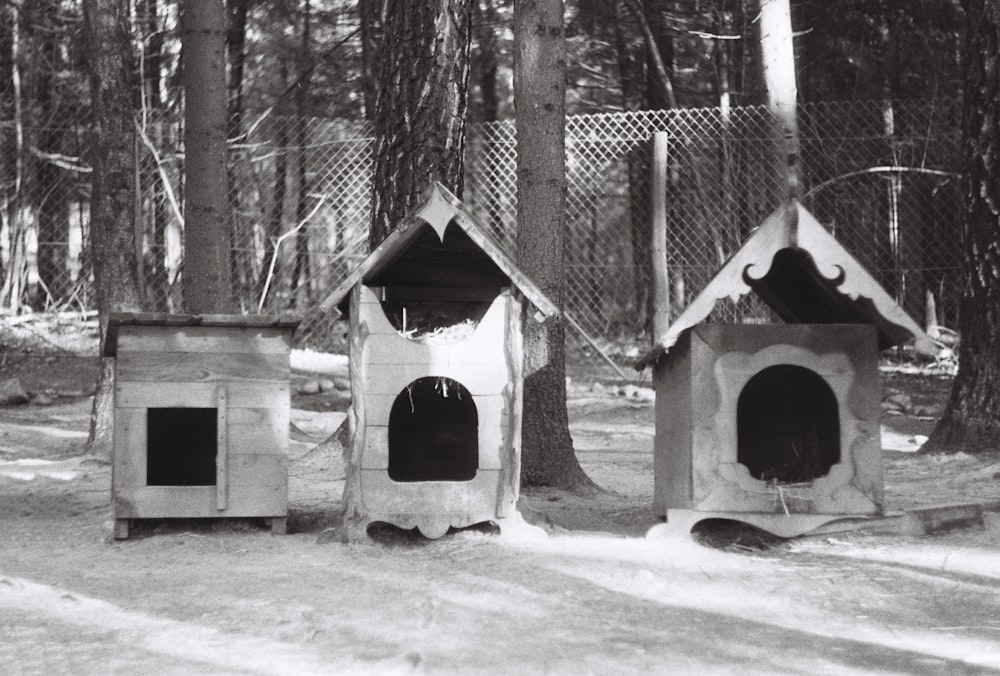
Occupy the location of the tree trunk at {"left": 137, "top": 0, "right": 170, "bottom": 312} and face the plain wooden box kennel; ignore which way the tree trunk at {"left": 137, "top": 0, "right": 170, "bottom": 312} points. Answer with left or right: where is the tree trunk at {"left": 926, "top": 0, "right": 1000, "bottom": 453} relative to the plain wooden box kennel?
left

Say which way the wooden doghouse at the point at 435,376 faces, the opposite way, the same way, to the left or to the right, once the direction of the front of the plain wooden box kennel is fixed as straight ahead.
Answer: the same way

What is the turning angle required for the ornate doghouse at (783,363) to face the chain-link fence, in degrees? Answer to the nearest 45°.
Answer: approximately 180°

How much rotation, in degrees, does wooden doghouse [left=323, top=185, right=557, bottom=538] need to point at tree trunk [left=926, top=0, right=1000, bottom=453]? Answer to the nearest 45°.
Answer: approximately 135° to its left

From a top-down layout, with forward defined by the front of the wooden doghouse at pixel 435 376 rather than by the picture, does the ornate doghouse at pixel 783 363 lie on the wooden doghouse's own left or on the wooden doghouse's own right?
on the wooden doghouse's own left

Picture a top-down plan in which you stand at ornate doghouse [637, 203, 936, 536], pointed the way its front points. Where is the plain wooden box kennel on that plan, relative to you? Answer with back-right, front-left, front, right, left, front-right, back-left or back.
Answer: right

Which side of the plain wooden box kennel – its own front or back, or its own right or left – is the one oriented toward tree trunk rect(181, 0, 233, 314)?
back

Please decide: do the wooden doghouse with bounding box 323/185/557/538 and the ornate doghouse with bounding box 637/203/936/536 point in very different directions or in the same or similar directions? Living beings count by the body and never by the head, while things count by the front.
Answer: same or similar directions

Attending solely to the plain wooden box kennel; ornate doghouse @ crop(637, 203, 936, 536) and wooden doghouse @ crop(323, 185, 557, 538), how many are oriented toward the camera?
3

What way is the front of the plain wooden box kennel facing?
toward the camera

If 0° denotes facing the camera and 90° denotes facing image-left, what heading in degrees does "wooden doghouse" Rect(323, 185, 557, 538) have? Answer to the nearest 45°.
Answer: approximately 0°

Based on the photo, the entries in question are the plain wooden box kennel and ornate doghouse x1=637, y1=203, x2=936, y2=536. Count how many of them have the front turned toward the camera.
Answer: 2

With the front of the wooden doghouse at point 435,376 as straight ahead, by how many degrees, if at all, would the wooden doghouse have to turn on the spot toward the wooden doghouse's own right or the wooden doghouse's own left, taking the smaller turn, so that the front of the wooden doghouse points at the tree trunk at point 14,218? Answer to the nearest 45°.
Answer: approximately 135° to the wooden doghouse's own right

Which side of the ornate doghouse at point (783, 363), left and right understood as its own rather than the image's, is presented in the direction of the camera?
front

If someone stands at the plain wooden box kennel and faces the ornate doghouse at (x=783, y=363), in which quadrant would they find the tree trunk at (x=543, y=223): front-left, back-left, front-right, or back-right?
front-left

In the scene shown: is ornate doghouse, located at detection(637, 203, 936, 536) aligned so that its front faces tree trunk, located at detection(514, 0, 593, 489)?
no
